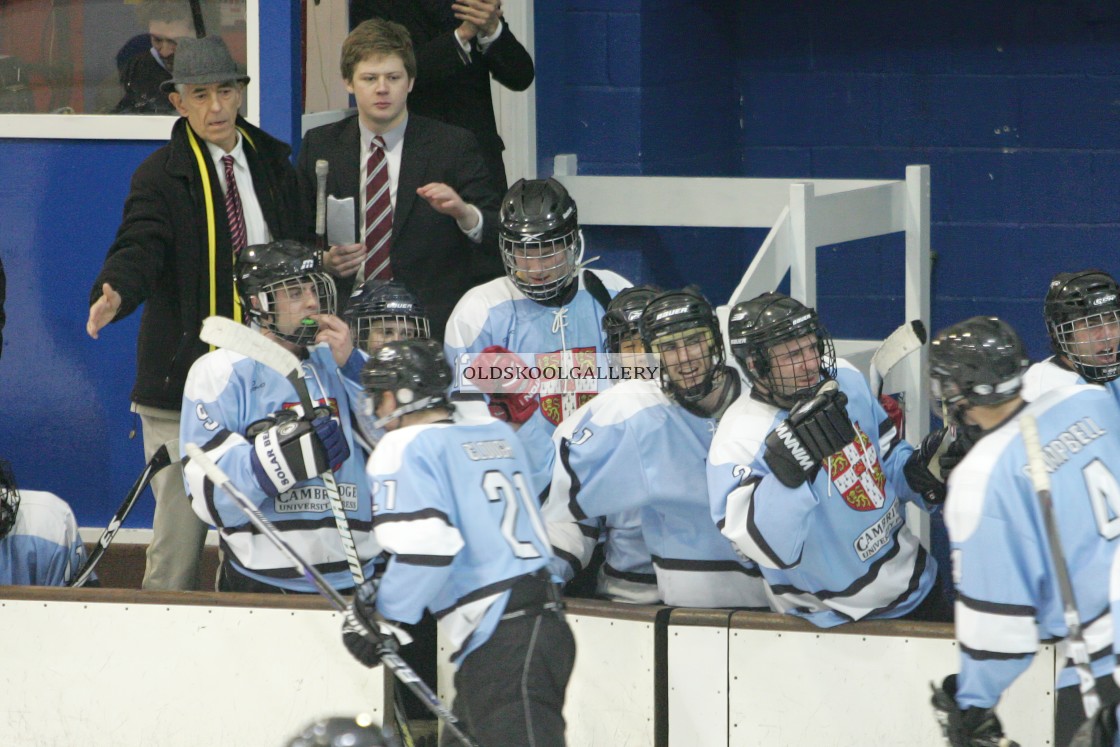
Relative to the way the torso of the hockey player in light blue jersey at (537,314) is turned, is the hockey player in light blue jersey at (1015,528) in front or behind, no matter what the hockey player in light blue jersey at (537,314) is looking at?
in front

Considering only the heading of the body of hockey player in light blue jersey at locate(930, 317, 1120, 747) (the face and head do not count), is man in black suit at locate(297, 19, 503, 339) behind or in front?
in front

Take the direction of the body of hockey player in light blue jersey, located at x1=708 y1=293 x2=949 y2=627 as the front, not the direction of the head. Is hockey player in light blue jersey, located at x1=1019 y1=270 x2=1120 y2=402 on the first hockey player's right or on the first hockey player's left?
on the first hockey player's left

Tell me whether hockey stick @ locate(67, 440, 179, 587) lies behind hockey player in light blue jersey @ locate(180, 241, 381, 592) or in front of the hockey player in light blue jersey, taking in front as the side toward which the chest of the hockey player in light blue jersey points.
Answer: behind

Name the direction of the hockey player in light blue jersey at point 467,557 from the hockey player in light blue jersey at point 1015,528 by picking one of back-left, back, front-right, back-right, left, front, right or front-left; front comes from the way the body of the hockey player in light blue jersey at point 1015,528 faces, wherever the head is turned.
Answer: front-left

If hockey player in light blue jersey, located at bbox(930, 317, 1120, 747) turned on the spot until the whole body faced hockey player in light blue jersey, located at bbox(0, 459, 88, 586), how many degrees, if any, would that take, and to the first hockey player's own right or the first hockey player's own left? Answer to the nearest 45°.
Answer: approximately 45° to the first hockey player's own left

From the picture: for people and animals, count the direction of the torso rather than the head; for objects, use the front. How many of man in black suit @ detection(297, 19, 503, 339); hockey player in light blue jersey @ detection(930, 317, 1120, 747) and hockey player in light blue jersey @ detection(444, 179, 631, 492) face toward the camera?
2

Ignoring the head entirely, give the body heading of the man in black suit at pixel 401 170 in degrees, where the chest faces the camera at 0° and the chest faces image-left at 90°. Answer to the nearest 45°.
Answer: approximately 0°

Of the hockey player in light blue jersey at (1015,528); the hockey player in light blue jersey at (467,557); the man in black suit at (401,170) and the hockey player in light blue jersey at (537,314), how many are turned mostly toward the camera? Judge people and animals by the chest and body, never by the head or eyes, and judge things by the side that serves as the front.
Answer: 2

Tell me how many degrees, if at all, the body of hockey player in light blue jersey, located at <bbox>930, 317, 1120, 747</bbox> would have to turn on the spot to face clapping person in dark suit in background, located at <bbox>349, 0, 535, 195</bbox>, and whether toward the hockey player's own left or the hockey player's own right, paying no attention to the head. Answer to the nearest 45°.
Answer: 0° — they already face them

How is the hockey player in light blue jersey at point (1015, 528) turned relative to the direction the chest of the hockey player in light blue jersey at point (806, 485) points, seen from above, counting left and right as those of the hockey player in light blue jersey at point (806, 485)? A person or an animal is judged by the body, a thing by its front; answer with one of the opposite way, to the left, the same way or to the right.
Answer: the opposite way

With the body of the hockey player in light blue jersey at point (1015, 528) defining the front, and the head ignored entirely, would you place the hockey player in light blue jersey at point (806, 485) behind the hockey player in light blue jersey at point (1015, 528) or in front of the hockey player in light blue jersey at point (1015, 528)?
in front
